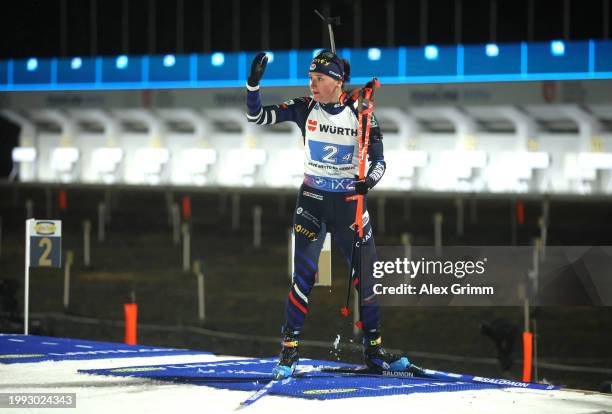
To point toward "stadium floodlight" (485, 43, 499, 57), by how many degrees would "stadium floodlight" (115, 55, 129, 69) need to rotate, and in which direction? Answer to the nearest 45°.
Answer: approximately 45° to its left

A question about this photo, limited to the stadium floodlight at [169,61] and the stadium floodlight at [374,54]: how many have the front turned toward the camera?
2

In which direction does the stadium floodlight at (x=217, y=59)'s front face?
toward the camera

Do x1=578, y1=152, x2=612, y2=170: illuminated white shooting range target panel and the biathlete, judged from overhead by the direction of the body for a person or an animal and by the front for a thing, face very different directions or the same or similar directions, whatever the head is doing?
same or similar directions

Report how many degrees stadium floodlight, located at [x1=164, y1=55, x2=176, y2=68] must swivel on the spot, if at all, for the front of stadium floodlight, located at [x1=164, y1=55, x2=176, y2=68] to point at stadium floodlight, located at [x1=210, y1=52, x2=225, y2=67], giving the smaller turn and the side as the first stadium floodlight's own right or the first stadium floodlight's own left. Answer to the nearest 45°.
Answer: approximately 45° to the first stadium floodlight's own left

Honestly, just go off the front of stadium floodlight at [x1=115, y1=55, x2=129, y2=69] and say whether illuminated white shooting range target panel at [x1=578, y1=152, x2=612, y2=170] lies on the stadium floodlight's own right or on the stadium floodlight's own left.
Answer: on the stadium floodlight's own left

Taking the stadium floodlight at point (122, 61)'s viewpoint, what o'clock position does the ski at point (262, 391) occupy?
The ski is roughly at 12 o'clock from the stadium floodlight.

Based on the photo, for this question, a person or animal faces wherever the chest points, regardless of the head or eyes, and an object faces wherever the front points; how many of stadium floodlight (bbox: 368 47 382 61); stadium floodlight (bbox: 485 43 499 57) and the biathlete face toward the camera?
3

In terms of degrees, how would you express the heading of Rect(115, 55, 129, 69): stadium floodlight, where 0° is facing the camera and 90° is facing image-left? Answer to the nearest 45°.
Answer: approximately 0°

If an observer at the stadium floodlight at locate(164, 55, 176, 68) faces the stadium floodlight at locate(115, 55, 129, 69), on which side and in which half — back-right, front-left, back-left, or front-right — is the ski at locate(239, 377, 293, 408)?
back-left

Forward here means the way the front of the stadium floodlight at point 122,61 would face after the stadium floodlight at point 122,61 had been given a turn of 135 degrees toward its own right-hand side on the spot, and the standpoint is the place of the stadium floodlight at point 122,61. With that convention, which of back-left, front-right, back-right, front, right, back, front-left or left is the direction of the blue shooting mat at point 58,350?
back-left

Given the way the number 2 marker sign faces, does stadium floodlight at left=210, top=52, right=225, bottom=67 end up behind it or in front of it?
behind

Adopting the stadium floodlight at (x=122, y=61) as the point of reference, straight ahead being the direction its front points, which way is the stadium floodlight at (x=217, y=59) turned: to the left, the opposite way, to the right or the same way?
the same way

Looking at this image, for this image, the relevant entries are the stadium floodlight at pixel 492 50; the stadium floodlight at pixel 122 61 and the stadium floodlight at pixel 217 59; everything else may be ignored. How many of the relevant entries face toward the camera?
3

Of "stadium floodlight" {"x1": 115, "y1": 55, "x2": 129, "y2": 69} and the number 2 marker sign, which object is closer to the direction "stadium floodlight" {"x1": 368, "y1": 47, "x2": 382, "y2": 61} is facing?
the number 2 marker sign

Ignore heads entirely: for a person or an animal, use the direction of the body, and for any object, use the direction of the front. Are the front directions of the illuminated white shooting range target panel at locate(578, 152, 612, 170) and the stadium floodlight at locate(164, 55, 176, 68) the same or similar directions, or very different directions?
same or similar directions

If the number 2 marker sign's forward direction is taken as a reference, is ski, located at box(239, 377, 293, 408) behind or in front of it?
in front

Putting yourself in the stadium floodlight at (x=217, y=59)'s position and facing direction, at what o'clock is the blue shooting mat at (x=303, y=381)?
The blue shooting mat is roughly at 12 o'clock from the stadium floodlight.

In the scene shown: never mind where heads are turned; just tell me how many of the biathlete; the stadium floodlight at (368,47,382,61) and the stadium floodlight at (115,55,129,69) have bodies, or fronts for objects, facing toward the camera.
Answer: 3

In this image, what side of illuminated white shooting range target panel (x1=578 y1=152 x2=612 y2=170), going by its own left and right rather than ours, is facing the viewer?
front

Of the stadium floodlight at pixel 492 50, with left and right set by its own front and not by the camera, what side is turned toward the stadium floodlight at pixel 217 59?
right
